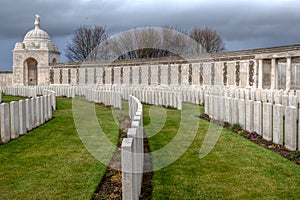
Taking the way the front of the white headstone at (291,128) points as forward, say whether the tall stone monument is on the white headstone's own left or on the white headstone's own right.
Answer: on the white headstone's own right

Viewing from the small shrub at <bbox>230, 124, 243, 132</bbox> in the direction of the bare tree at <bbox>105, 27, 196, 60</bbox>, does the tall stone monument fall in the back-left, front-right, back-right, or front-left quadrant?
front-left

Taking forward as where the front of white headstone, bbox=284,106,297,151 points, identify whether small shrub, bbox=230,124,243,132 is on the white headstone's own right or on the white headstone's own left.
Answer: on the white headstone's own right

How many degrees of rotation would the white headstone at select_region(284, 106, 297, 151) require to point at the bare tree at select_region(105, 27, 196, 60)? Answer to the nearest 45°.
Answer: approximately 90° to its right

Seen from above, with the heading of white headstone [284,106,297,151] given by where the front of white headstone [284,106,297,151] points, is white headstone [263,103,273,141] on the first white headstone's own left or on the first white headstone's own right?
on the first white headstone's own right
